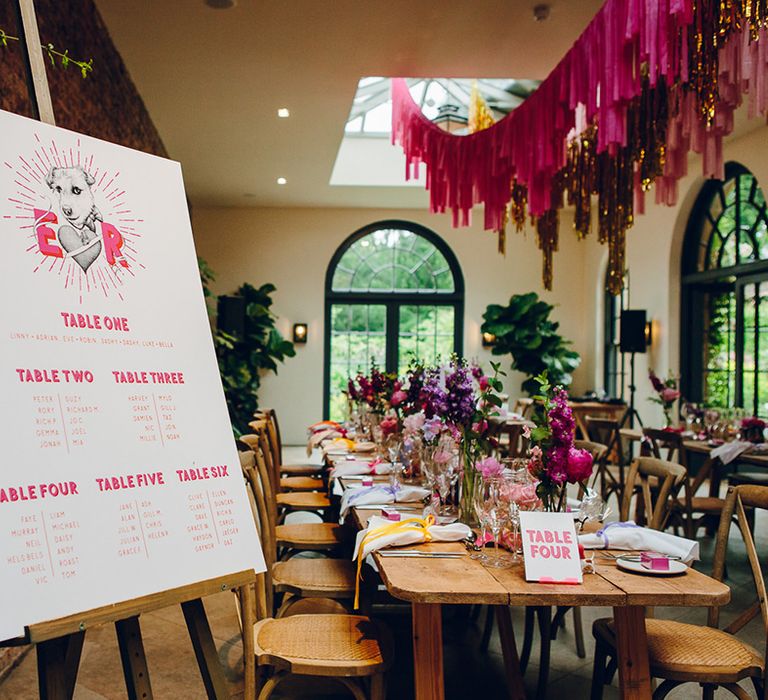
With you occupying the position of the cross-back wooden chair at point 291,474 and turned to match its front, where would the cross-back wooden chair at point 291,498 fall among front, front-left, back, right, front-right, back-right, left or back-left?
right

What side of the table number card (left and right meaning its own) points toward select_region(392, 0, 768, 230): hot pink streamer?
back

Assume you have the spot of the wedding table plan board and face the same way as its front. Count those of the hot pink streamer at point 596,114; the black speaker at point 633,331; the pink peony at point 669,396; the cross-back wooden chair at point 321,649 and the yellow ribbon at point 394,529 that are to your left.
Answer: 5

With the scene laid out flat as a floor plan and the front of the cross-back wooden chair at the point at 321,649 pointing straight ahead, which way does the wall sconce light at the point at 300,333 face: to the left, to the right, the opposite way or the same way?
to the right

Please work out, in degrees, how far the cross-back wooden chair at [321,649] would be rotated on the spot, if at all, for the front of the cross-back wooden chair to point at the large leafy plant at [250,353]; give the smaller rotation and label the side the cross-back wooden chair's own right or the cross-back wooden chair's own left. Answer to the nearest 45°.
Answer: approximately 90° to the cross-back wooden chair's own left

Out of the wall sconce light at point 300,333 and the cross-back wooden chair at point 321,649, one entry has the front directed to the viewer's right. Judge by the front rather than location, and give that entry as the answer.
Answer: the cross-back wooden chair

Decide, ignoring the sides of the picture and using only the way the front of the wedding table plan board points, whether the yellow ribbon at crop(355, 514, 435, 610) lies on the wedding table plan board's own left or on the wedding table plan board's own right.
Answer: on the wedding table plan board's own left

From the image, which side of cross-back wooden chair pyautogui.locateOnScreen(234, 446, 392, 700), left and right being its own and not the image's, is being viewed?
right

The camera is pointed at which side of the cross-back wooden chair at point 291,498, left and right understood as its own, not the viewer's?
right

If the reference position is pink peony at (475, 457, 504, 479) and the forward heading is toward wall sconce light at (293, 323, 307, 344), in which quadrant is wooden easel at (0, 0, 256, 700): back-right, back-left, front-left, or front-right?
back-left

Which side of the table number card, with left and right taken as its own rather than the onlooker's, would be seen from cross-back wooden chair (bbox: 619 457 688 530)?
back

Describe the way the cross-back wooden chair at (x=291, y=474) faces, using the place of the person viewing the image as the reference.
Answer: facing to the right of the viewer

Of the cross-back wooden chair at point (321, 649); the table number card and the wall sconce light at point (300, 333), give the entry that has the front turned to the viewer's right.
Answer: the cross-back wooden chair

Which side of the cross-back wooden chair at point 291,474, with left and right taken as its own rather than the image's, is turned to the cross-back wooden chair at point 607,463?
front

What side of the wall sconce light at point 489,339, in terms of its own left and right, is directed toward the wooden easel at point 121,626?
front

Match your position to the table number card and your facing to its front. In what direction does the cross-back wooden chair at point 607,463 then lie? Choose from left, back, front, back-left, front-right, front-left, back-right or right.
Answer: back

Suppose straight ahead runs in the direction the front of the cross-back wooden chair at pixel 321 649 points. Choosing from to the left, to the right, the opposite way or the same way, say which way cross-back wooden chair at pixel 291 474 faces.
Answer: the same way
